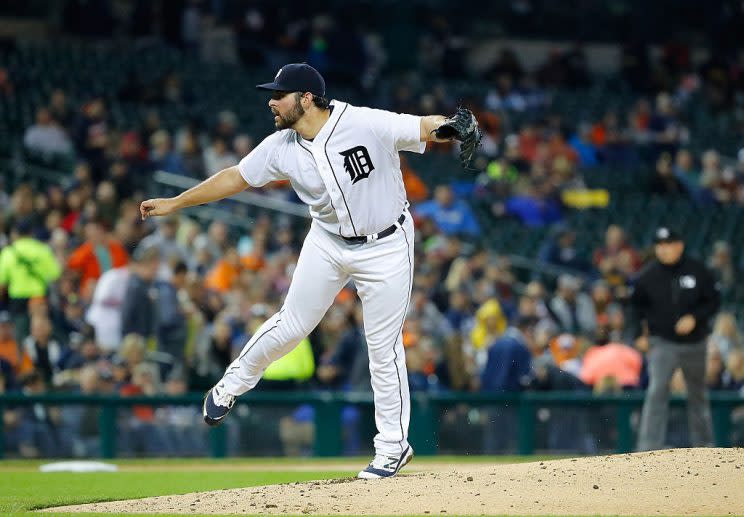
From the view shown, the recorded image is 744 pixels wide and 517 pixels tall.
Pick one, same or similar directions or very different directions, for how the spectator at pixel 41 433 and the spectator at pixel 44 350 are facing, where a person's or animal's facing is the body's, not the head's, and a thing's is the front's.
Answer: same or similar directions

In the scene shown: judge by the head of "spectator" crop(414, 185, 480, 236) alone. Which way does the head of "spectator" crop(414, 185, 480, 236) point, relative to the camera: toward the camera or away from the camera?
toward the camera

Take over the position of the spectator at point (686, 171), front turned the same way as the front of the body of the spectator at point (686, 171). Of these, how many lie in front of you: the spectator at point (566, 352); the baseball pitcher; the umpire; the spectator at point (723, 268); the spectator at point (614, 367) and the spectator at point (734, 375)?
6

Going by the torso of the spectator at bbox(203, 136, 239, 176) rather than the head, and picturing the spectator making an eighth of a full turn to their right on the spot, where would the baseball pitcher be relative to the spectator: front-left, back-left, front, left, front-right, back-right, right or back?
front-left

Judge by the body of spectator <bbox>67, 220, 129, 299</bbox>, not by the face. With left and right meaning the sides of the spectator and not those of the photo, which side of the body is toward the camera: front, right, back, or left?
front

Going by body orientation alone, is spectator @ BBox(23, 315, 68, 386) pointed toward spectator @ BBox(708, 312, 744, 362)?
no

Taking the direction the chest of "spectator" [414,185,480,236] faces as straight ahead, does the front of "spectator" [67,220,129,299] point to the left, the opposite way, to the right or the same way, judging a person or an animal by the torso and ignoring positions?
the same way

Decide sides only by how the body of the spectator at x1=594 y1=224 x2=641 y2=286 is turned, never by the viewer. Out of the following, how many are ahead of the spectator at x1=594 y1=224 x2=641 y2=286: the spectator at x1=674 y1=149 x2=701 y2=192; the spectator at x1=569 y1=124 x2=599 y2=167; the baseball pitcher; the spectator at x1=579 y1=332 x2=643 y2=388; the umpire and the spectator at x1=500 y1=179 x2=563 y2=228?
3

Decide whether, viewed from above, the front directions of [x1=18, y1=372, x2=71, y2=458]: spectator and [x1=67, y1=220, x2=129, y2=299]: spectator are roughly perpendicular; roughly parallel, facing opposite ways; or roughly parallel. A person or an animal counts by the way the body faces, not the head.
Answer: roughly parallel

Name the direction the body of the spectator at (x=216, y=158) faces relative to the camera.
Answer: toward the camera

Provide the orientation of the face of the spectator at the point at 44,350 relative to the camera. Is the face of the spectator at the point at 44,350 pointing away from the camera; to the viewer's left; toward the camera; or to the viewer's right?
toward the camera

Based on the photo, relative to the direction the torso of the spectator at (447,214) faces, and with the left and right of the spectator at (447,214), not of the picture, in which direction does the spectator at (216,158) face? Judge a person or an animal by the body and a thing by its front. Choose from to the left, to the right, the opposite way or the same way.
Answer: the same way

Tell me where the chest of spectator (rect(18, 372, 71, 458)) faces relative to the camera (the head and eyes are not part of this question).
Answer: toward the camera

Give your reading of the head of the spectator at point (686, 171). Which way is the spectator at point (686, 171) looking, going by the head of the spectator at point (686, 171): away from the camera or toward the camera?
toward the camera

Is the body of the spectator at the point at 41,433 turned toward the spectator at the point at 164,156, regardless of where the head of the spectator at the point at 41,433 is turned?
no
